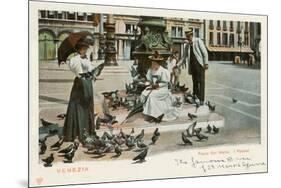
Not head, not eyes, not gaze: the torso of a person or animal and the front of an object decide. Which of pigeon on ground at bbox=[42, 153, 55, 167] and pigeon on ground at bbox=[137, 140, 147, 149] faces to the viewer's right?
pigeon on ground at bbox=[42, 153, 55, 167]

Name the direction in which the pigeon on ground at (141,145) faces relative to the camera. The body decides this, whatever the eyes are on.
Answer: to the viewer's left

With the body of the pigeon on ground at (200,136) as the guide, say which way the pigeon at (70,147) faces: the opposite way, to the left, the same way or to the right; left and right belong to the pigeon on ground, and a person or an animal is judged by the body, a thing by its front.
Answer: the opposite way

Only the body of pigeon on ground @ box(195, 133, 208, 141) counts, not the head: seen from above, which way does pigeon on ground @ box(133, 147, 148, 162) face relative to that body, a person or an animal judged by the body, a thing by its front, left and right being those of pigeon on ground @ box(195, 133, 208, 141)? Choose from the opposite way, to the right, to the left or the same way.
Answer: the opposite way
